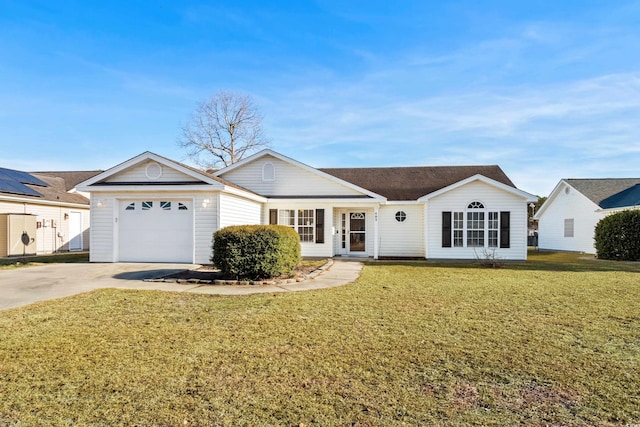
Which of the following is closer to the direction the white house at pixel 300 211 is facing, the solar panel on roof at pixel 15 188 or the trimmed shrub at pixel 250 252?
the trimmed shrub

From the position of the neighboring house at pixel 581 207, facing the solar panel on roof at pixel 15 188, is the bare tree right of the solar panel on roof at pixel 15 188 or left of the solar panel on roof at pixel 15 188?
right

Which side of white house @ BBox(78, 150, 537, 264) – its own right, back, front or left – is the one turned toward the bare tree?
back

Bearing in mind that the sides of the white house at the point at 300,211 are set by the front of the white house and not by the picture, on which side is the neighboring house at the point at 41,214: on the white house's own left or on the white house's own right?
on the white house's own right

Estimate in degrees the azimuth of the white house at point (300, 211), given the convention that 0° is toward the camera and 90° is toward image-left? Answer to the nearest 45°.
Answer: approximately 0°

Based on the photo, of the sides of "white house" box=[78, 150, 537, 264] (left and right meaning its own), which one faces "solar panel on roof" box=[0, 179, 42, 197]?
right

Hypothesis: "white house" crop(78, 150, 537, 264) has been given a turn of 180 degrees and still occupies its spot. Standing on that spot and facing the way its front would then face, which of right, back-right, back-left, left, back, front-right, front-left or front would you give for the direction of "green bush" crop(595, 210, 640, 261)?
right

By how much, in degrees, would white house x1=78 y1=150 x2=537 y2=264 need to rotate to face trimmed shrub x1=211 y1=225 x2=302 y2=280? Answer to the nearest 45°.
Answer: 0° — it already faces it

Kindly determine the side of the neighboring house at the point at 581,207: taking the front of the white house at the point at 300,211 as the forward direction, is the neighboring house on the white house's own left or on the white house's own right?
on the white house's own left
